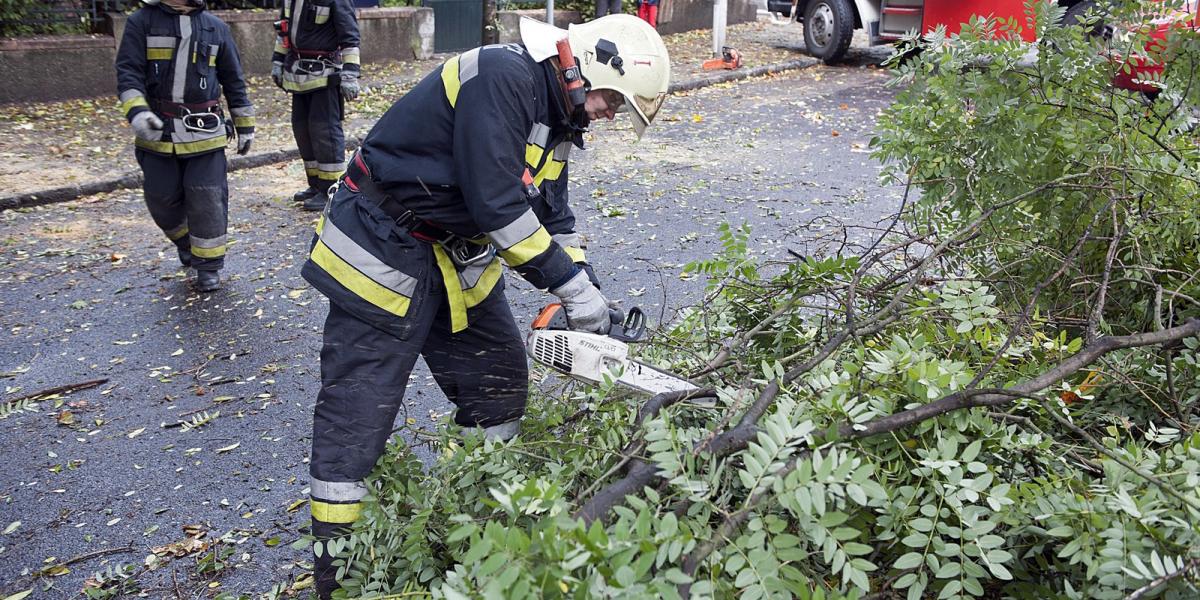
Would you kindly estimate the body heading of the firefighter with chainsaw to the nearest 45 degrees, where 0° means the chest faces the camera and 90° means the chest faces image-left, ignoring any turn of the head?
approximately 315°

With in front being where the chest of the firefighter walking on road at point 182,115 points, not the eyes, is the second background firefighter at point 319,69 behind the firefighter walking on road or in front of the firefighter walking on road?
behind

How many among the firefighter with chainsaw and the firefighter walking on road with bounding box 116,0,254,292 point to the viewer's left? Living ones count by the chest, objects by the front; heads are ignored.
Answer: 0

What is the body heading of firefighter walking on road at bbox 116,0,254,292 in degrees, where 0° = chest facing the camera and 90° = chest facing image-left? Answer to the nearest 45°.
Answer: approximately 0°

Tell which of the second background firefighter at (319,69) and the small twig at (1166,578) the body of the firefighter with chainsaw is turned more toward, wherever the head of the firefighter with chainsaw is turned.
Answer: the small twig

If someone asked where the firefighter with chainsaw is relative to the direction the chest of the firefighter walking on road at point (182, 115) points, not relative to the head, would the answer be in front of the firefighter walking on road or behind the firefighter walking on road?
in front

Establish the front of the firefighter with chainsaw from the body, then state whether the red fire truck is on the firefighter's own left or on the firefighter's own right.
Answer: on the firefighter's own left

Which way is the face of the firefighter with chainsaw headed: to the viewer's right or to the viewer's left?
to the viewer's right

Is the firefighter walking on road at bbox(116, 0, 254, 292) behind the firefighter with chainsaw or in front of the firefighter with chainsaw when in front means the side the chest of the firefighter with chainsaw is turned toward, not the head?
behind

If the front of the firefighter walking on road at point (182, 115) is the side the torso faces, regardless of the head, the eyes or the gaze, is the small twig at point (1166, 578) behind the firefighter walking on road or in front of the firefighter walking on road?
in front
